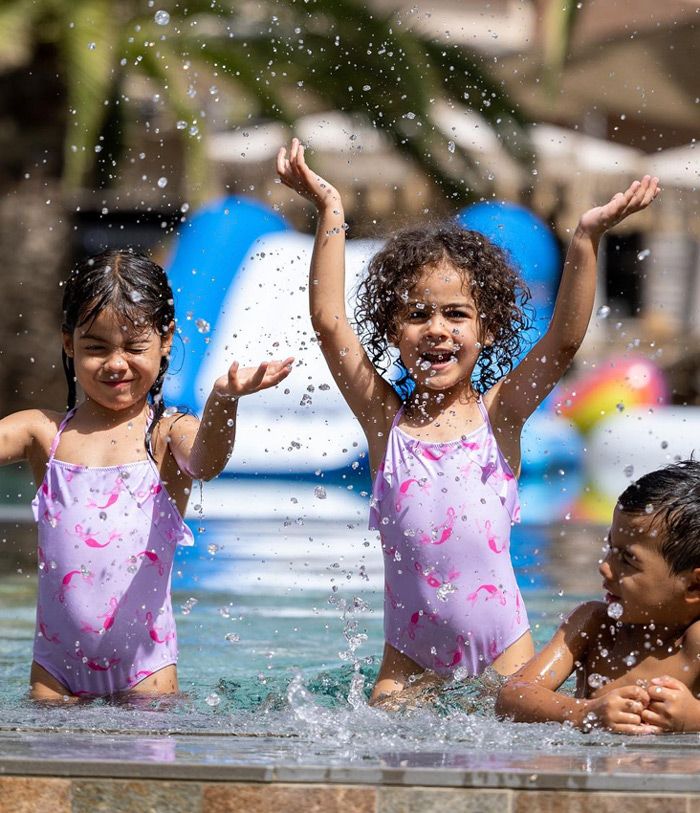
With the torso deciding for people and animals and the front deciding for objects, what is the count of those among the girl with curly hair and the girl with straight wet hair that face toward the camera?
2

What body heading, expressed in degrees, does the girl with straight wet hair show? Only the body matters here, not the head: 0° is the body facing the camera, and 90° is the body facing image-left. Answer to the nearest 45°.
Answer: approximately 0°

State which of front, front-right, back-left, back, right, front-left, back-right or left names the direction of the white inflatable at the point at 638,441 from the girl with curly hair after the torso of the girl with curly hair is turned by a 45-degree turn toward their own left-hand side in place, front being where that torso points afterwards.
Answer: back-left

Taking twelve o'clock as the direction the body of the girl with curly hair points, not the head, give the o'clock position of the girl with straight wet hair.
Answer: The girl with straight wet hair is roughly at 3 o'clock from the girl with curly hair.

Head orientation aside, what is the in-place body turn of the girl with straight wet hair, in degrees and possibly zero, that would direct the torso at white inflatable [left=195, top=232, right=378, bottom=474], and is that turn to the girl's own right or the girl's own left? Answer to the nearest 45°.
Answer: approximately 180°

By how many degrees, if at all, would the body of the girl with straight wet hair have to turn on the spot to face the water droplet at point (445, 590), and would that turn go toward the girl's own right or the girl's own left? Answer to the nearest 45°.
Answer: approximately 90° to the girl's own left

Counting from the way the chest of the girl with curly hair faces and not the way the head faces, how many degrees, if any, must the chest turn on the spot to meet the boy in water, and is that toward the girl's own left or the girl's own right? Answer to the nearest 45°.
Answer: approximately 45° to the girl's own left

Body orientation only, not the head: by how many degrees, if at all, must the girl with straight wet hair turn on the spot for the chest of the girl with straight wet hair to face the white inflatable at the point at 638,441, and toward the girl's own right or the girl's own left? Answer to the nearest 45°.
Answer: approximately 135° to the girl's own left

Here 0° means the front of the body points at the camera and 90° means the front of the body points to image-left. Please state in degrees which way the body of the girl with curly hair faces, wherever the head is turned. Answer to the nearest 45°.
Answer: approximately 0°
